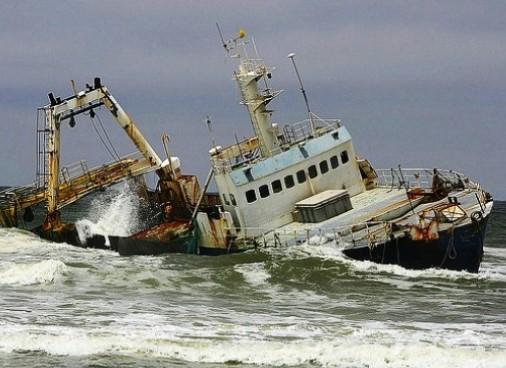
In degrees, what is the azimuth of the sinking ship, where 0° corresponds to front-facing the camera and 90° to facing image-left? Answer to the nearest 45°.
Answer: approximately 315°
